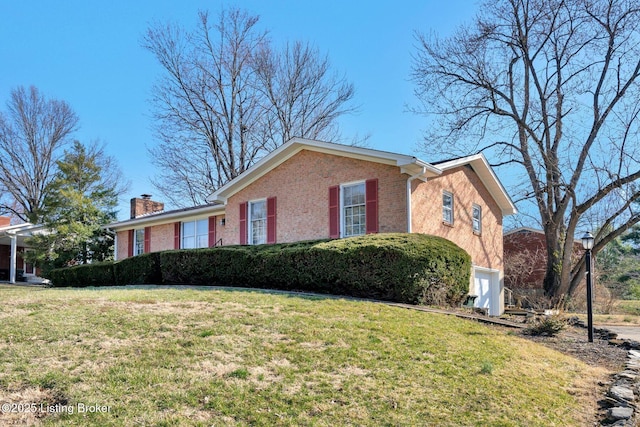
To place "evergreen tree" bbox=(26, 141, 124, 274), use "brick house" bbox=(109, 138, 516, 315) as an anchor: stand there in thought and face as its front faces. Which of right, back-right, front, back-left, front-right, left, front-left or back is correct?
right

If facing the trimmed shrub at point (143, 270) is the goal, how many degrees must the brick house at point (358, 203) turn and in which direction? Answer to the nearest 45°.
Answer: approximately 45° to its right

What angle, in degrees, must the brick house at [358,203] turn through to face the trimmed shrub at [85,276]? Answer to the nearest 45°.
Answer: approximately 45° to its right

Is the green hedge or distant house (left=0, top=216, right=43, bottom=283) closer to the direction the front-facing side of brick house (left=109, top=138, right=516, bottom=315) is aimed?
the green hedge

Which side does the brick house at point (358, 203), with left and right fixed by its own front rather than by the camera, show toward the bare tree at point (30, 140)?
right

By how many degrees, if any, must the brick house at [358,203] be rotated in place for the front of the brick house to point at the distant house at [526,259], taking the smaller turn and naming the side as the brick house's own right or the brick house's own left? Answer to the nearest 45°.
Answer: approximately 180°

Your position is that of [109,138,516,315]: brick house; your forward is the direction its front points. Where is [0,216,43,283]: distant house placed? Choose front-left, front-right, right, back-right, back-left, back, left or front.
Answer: right

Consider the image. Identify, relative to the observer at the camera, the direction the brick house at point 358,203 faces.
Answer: facing the viewer and to the left of the viewer

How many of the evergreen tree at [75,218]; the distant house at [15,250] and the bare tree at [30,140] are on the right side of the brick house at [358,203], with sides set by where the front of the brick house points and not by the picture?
3
